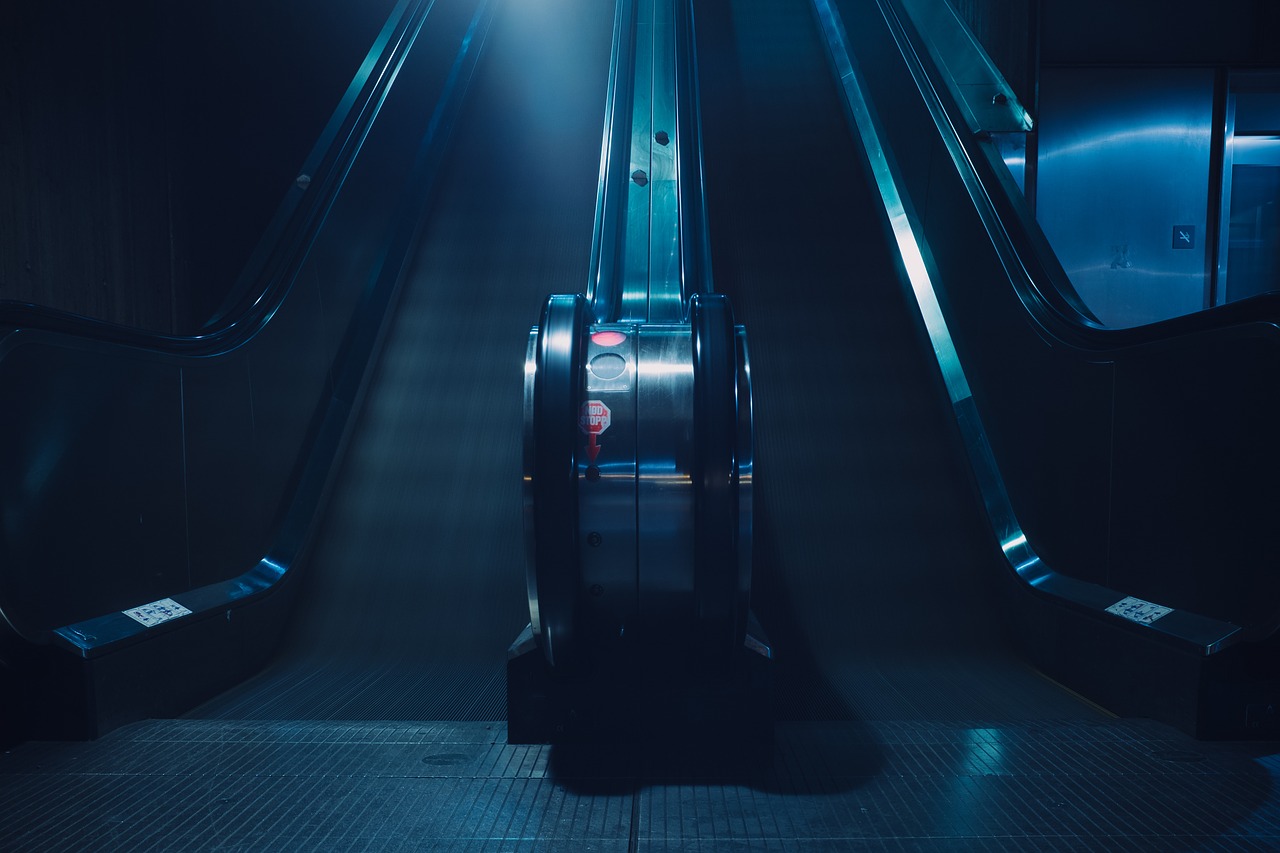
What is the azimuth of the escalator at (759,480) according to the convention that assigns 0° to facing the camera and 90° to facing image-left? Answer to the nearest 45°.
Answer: approximately 0°
